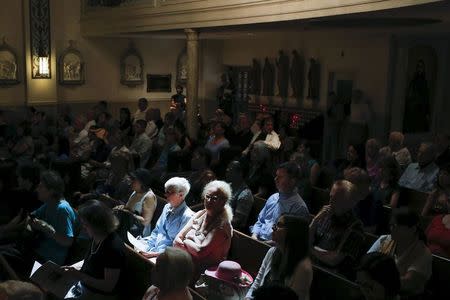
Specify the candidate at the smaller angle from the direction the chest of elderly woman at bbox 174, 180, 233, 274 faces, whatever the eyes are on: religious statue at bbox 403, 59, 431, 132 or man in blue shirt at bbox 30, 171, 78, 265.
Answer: the man in blue shirt

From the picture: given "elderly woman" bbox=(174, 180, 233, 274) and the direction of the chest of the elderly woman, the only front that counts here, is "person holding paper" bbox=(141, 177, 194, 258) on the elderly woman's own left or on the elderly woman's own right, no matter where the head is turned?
on the elderly woman's own right

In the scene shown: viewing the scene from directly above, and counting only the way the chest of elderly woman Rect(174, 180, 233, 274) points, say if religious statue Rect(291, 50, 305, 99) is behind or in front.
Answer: behind

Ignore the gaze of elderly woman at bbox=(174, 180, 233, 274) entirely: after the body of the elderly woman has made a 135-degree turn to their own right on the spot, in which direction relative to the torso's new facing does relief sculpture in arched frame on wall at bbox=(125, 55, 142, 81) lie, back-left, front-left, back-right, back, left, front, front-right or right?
front

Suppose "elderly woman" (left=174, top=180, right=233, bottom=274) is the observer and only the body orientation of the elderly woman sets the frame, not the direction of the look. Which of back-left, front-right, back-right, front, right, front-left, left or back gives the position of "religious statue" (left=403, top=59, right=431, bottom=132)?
back

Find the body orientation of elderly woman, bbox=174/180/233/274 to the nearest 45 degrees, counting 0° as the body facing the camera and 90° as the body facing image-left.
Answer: approximately 45°

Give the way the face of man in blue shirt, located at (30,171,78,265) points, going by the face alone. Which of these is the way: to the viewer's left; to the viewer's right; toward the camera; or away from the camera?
to the viewer's left

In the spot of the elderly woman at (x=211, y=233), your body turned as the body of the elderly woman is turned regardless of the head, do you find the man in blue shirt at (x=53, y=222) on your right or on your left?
on your right

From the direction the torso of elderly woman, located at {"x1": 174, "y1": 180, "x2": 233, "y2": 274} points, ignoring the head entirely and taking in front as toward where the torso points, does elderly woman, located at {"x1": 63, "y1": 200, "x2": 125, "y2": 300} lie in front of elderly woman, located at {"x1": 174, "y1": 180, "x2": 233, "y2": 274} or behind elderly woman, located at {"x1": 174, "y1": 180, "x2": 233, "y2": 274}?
in front

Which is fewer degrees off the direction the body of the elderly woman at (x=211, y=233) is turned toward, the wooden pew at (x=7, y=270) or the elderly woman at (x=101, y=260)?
the elderly woman

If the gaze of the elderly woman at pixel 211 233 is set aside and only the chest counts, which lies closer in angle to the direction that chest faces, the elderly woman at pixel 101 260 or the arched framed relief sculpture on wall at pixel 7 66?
the elderly woman

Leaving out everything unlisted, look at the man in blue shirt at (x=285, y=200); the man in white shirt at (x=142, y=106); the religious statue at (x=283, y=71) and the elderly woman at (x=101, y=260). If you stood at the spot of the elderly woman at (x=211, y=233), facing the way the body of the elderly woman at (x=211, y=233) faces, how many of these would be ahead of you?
1
